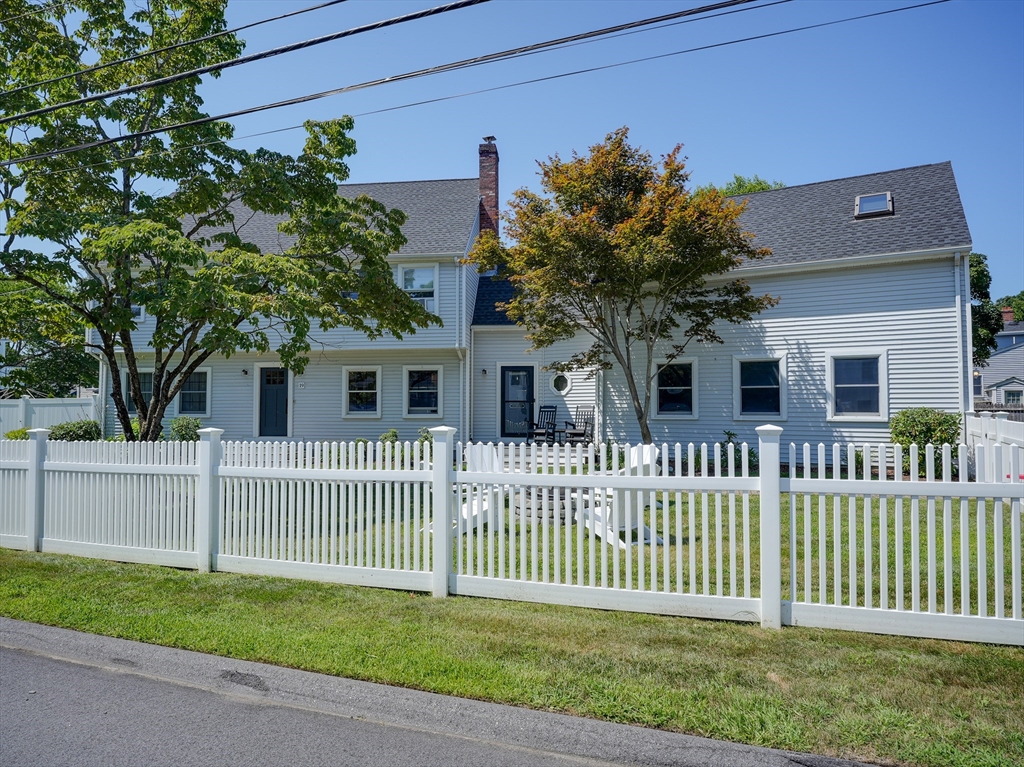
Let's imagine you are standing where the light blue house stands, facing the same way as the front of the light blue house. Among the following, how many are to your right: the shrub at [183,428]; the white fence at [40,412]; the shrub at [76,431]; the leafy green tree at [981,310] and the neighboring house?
3

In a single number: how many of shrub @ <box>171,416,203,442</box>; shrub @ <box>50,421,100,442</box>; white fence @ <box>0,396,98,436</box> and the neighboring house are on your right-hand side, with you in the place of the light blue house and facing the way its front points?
3

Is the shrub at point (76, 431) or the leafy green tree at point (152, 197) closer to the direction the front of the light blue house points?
the leafy green tree

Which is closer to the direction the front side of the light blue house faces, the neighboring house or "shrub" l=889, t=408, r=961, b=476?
the shrub

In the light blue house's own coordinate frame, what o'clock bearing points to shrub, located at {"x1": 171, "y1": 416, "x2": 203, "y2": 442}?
The shrub is roughly at 3 o'clock from the light blue house.

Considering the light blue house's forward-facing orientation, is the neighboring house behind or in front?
behind

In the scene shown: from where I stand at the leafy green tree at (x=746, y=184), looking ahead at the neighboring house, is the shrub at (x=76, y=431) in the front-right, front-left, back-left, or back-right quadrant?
back-right

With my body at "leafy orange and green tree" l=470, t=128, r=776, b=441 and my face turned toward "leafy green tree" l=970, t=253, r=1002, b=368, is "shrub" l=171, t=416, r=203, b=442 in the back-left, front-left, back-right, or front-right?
back-left

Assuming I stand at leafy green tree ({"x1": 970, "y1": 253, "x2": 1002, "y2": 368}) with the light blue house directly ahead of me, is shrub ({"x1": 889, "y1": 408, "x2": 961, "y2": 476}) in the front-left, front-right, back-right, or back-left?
front-left

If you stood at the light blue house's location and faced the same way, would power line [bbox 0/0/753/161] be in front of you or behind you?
in front

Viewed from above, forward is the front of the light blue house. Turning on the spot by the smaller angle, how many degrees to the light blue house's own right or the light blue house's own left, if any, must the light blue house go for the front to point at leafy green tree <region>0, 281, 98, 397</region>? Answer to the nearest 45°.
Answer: approximately 90° to the light blue house's own right

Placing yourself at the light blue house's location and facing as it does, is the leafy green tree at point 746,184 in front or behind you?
behind

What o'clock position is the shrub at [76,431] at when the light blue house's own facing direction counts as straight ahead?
The shrub is roughly at 3 o'clock from the light blue house.

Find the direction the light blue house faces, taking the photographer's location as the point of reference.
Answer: facing the viewer
